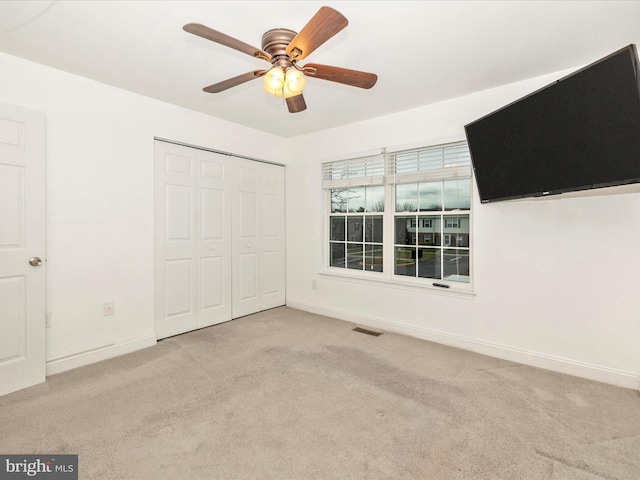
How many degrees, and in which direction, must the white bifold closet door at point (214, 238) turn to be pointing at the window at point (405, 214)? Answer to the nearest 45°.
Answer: approximately 45° to its left

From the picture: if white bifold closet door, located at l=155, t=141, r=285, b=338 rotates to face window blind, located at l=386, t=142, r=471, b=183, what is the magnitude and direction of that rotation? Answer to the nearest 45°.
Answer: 0° — it already faces it

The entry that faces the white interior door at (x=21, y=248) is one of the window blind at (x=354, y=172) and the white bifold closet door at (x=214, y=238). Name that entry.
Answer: the window blind

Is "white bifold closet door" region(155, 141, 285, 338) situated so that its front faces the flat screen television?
yes

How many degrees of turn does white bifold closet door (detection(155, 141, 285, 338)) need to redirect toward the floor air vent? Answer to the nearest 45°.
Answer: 0° — it already faces it

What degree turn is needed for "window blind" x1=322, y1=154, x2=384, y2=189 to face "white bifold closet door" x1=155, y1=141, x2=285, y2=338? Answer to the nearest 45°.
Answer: approximately 45° to its right

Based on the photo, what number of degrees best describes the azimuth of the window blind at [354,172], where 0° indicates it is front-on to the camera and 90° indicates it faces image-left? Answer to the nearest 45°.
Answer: approximately 45°

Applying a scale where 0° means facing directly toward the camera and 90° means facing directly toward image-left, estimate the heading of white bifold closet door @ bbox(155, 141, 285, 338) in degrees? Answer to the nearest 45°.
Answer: approximately 315°

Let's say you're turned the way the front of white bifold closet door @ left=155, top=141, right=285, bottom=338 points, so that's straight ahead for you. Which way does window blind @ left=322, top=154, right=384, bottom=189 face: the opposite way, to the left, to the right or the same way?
to the right

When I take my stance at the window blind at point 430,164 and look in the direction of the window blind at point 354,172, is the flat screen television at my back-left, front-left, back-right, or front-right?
back-left
